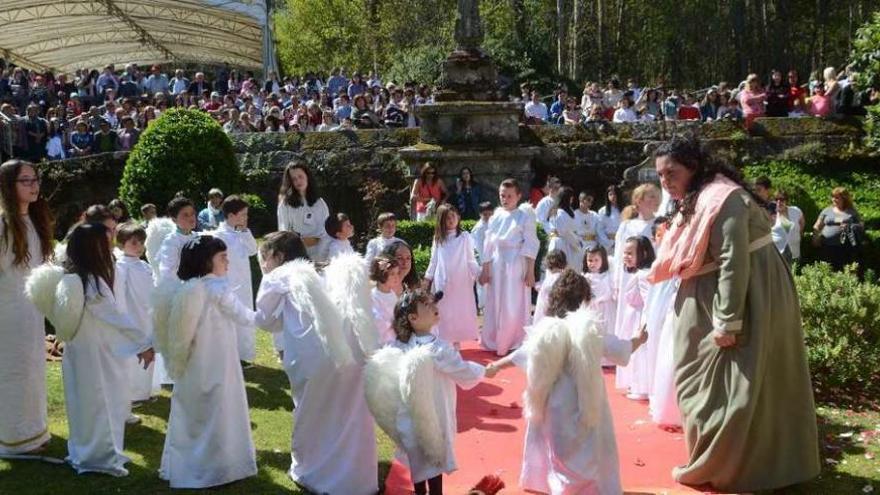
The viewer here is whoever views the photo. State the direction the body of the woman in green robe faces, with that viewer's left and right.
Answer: facing to the left of the viewer

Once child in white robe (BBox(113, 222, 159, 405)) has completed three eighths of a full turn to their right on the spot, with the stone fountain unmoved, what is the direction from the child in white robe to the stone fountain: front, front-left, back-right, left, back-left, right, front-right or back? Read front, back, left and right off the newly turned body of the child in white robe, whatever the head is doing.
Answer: back-right

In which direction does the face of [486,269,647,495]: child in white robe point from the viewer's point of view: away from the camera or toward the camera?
away from the camera

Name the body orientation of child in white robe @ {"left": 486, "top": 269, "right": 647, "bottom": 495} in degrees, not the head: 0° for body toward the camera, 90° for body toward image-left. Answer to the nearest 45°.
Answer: approximately 180°

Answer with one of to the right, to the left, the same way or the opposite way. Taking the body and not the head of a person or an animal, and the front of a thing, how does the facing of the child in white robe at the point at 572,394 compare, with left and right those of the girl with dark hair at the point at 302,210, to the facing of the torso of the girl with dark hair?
the opposite way

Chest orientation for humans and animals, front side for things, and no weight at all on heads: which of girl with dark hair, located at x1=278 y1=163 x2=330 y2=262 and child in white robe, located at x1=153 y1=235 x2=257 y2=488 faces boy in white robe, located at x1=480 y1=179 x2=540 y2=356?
the child in white robe

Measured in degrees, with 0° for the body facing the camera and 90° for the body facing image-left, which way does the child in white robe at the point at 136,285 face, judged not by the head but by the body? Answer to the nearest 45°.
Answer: approximately 315°

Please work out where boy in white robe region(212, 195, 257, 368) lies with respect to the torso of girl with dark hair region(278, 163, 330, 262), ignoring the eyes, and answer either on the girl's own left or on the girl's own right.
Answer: on the girl's own right

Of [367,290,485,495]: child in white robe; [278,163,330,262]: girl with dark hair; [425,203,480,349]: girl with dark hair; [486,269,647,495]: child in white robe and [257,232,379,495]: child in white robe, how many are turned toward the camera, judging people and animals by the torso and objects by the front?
2

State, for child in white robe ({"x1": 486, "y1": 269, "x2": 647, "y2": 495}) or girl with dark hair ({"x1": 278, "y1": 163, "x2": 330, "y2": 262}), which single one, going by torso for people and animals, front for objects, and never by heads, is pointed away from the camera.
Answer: the child in white robe

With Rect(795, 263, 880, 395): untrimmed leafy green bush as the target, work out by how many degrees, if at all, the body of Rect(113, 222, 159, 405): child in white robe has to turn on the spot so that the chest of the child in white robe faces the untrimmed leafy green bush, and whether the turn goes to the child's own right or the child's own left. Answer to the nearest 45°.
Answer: approximately 45° to the child's own left

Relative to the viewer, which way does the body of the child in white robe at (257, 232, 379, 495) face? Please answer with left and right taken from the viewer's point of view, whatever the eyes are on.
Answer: facing away from the viewer and to the left of the viewer
